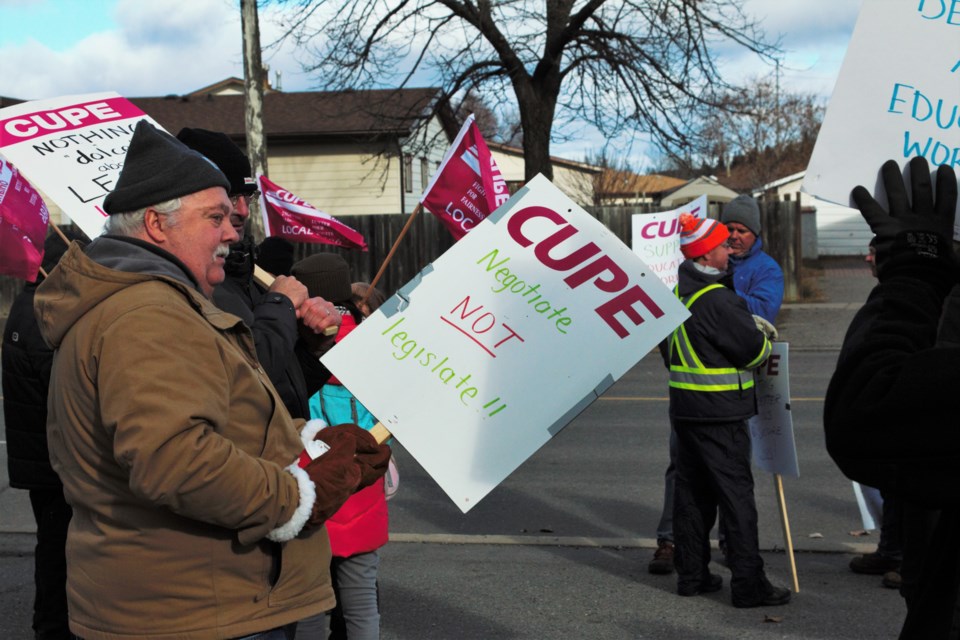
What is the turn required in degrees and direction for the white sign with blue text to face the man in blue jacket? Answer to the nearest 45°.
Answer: approximately 180°

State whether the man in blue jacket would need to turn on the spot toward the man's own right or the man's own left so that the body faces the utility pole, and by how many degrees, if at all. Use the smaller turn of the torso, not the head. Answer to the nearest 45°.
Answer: approximately 90° to the man's own right

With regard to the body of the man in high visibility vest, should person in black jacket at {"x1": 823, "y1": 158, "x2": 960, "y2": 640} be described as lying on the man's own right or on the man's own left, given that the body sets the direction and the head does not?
on the man's own right

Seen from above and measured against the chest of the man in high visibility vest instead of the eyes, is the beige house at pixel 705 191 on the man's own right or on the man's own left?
on the man's own left

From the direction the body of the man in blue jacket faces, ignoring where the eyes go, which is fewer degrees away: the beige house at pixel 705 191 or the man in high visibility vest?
the man in high visibility vest

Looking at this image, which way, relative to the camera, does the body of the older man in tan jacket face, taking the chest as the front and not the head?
to the viewer's right

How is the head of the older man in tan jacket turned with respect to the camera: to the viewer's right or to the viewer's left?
to the viewer's right

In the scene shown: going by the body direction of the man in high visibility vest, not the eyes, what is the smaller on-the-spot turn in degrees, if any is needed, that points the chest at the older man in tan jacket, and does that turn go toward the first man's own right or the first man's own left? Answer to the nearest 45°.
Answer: approximately 135° to the first man's own right

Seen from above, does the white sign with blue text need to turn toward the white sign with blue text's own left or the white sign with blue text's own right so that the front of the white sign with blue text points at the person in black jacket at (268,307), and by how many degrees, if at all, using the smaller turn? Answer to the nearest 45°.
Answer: approximately 90° to the white sign with blue text's own right

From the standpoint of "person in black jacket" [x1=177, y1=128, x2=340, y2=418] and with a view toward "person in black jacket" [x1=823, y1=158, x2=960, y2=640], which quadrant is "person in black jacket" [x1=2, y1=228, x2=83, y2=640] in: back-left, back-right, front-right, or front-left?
back-right

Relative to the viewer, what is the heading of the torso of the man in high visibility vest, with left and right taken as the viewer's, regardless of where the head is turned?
facing away from the viewer and to the right of the viewer
